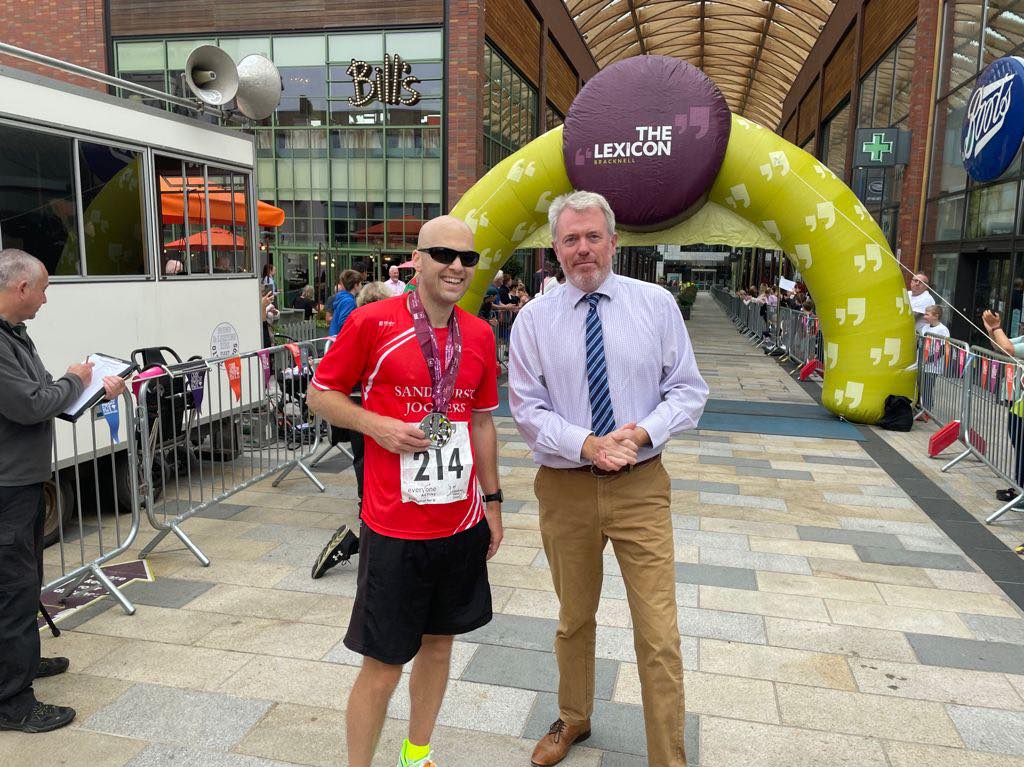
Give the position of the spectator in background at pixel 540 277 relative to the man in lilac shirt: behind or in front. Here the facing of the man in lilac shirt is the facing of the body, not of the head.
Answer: behind

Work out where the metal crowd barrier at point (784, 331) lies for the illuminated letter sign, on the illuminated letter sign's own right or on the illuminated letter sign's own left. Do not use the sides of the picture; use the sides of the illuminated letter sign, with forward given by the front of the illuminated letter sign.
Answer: on the illuminated letter sign's own left

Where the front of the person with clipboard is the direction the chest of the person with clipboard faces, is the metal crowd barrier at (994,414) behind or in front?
in front

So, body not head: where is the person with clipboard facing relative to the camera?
to the viewer's right

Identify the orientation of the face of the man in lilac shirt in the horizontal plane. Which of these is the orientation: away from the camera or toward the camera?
toward the camera

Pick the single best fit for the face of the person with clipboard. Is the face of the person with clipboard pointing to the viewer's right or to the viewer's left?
to the viewer's right

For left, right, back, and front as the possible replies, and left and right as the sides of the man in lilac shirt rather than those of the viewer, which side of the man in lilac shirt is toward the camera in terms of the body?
front

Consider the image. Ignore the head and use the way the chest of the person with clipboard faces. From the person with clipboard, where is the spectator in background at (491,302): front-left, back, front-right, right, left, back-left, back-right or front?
front-left

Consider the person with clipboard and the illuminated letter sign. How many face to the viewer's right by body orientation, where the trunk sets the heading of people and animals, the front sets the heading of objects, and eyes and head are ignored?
1

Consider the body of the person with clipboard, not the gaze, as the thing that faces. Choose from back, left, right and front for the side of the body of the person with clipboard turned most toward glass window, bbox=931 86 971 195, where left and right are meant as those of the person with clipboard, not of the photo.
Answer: front

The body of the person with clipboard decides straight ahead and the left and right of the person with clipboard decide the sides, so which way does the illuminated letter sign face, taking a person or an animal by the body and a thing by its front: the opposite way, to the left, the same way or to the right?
to the right

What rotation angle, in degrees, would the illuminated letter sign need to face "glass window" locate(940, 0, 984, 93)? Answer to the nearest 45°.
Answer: approximately 45° to its left

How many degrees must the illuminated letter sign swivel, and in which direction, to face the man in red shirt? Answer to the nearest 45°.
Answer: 0° — it already faces them
